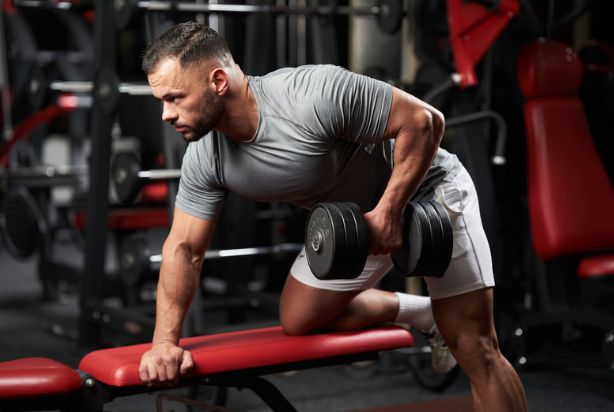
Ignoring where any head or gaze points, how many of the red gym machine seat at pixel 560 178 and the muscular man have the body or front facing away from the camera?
0

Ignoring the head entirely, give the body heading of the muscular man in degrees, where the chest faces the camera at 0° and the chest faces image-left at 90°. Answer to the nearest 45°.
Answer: approximately 45°

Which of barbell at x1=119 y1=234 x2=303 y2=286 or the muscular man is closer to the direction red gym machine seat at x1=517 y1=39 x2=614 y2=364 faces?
the muscular man

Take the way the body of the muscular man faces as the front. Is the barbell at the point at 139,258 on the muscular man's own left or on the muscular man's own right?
on the muscular man's own right

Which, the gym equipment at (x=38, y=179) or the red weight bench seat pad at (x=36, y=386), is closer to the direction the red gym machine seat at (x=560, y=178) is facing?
the red weight bench seat pad
